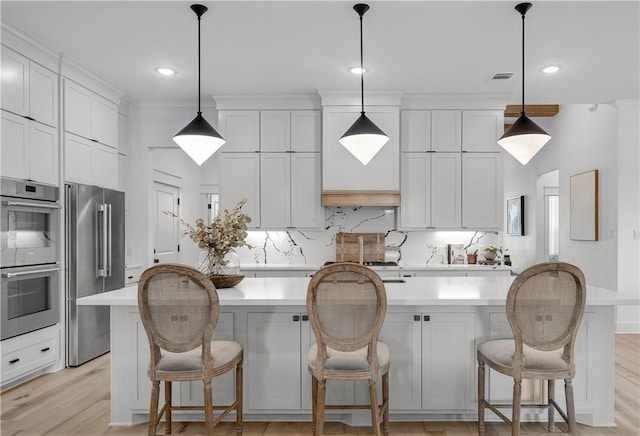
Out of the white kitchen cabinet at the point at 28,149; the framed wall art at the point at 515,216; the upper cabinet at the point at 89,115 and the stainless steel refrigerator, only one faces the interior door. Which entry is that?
the framed wall art

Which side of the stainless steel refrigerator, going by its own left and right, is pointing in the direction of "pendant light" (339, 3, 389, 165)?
front

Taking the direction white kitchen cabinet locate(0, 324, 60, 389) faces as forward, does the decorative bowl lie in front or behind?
in front

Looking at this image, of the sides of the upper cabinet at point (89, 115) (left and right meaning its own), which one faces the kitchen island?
front

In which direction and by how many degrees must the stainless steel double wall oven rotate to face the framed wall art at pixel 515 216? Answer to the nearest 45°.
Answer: approximately 45° to its left

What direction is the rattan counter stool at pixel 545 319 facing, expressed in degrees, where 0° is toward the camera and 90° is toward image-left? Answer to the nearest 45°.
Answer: approximately 135°

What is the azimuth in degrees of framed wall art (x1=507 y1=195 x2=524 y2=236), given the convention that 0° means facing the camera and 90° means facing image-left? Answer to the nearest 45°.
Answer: approximately 45°

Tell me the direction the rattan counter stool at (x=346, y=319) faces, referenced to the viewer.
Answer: facing away from the viewer

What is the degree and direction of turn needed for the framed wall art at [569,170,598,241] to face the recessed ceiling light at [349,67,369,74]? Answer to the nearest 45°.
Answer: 0° — it already faces it

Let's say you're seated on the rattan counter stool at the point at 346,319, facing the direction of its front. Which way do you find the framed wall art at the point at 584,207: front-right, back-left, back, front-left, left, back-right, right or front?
front-right

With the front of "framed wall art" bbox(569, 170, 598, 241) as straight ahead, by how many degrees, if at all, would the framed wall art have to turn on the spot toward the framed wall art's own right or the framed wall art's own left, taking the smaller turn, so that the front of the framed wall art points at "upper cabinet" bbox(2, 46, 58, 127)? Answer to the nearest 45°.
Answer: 0° — it already faces it

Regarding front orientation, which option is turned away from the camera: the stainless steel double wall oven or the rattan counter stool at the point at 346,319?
the rattan counter stool

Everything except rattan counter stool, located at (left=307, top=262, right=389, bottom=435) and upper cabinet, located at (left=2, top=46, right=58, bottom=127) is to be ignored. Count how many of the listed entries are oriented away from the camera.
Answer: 1

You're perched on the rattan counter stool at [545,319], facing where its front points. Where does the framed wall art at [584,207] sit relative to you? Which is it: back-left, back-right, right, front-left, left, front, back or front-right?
front-right

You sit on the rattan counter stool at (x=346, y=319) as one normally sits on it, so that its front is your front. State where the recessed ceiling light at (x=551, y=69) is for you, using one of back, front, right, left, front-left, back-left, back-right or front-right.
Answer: front-right

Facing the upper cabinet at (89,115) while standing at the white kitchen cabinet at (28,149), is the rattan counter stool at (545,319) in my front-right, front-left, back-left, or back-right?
back-right

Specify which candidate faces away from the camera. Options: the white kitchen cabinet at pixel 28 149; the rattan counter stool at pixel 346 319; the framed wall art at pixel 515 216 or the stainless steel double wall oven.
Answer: the rattan counter stool

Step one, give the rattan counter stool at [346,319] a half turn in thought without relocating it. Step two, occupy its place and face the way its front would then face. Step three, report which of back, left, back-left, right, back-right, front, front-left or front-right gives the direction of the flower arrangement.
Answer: back-right

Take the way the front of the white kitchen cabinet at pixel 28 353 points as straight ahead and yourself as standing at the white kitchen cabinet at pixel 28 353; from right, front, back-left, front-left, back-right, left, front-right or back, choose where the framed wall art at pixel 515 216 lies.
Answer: front-left
